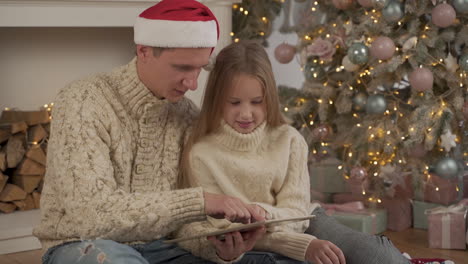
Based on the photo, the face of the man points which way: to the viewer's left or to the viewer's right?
to the viewer's right

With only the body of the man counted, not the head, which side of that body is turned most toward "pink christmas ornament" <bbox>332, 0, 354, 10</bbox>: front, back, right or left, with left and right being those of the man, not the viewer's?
left

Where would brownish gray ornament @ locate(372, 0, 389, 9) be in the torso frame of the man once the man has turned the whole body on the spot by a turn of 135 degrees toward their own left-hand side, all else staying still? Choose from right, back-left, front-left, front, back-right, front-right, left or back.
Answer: front-right

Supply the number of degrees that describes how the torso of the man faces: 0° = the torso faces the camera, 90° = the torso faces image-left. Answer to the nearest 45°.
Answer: approximately 315°

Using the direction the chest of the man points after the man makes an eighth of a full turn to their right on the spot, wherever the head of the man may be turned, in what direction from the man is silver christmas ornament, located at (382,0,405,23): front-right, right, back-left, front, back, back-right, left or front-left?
back-left

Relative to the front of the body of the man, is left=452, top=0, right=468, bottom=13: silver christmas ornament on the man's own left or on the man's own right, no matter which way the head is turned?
on the man's own left

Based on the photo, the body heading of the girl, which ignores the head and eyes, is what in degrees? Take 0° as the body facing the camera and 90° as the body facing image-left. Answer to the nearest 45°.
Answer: approximately 0°

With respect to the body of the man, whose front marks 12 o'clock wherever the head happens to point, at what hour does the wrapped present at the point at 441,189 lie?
The wrapped present is roughly at 9 o'clock from the man.

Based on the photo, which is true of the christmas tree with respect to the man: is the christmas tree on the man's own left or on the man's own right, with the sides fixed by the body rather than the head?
on the man's own left

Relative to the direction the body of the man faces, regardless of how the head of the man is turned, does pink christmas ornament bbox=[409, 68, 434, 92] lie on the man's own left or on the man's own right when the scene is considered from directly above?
on the man's own left

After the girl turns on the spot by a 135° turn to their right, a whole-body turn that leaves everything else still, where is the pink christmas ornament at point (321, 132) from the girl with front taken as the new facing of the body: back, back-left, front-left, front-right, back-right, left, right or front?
front-right

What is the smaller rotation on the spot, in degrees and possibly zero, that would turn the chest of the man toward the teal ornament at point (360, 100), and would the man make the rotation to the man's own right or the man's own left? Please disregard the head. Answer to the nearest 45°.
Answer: approximately 90° to the man's own left

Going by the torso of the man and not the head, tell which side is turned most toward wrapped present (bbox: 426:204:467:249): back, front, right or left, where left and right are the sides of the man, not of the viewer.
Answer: left

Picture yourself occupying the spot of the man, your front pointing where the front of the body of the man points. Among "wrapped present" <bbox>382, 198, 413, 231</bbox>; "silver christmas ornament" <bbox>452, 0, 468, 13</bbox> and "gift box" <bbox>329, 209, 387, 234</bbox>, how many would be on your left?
3
